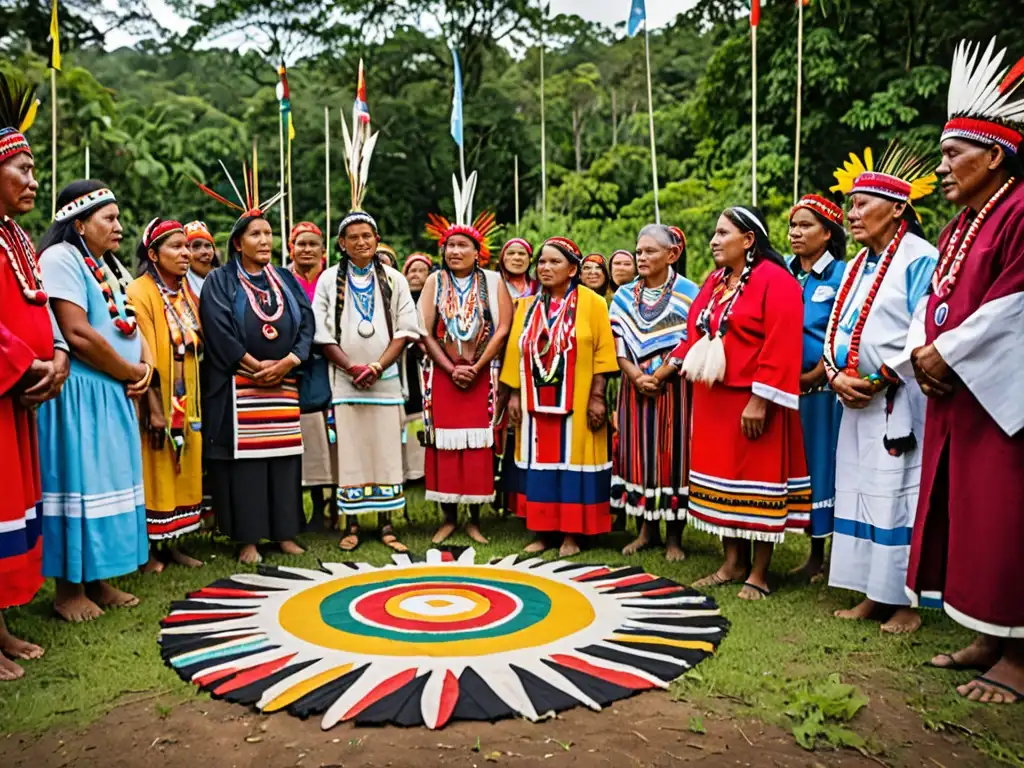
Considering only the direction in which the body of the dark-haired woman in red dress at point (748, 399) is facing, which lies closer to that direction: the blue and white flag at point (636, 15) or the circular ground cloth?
the circular ground cloth

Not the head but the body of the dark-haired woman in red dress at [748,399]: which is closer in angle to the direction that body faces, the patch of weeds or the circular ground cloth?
the circular ground cloth

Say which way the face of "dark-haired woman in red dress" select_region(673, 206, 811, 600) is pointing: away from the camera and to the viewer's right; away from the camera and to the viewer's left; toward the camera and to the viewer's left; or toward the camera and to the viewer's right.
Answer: toward the camera and to the viewer's left

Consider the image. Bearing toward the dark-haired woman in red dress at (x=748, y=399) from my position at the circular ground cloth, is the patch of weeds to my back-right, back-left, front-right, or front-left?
front-right

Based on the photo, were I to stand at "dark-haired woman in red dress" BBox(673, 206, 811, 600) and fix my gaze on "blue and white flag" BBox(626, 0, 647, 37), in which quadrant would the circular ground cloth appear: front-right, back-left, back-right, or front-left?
back-left

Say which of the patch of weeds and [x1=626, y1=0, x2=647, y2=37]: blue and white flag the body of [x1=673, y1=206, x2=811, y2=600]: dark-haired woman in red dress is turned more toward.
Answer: the patch of weeds

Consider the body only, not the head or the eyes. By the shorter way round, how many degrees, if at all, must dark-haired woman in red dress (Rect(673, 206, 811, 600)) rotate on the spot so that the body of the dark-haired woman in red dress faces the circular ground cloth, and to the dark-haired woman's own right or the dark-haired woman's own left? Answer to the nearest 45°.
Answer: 0° — they already face it

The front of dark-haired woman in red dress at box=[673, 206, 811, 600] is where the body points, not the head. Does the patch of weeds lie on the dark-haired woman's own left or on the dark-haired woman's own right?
on the dark-haired woman's own left

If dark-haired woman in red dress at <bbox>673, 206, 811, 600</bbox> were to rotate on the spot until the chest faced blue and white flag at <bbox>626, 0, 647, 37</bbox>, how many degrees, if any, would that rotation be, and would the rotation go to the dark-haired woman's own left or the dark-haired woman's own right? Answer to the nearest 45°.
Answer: approximately 135° to the dark-haired woman's own right

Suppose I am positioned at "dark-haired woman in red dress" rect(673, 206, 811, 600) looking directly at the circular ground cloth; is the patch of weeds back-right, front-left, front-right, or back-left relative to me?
front-left

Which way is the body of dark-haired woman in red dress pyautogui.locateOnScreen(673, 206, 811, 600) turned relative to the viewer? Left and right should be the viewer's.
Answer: facing the viewer and to the left of the viewer
